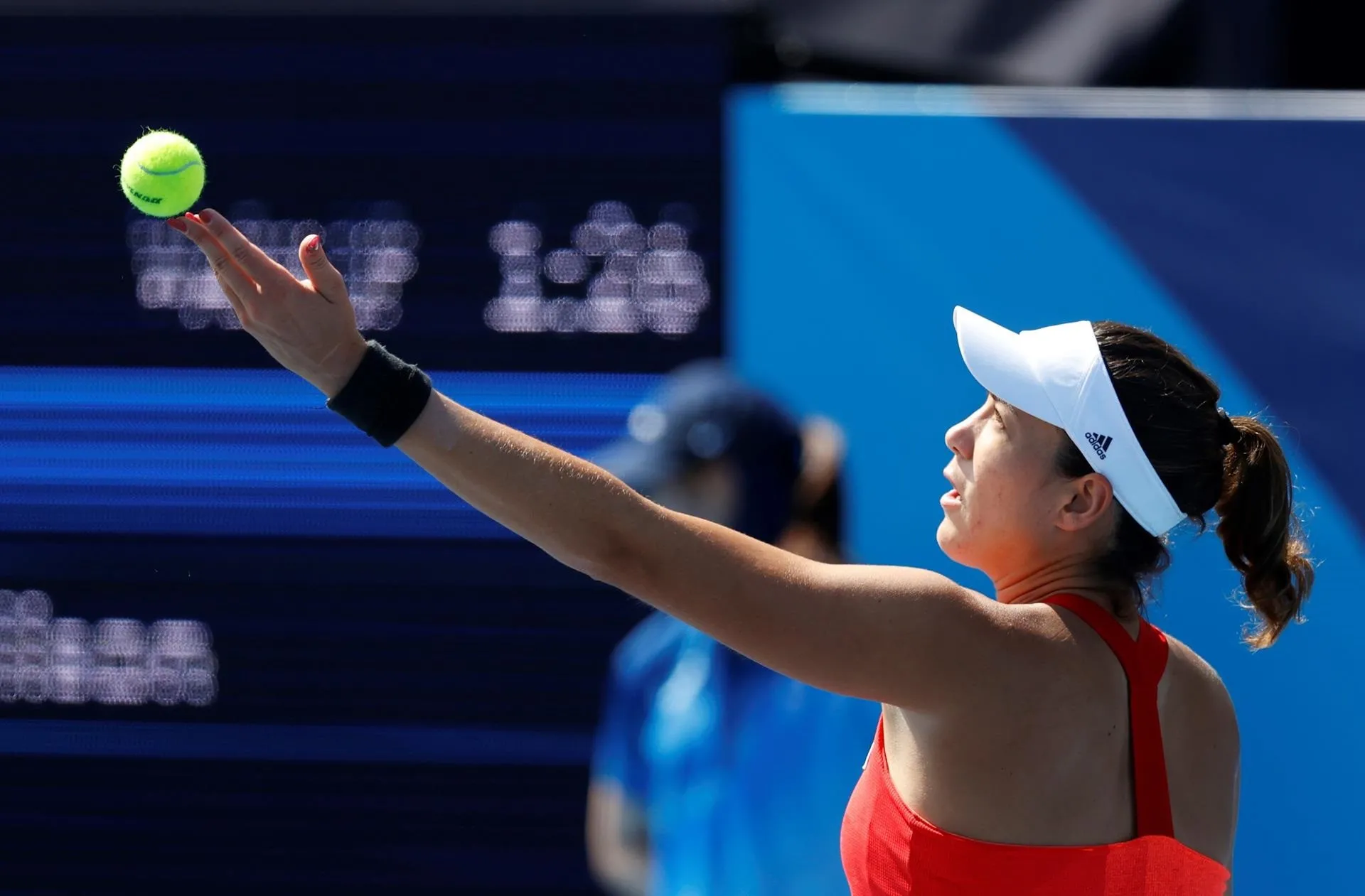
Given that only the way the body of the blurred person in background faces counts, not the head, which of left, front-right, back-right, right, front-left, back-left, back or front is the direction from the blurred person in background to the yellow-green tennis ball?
front

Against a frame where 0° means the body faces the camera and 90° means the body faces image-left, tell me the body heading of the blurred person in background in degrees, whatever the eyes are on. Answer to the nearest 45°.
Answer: approximately 45°
